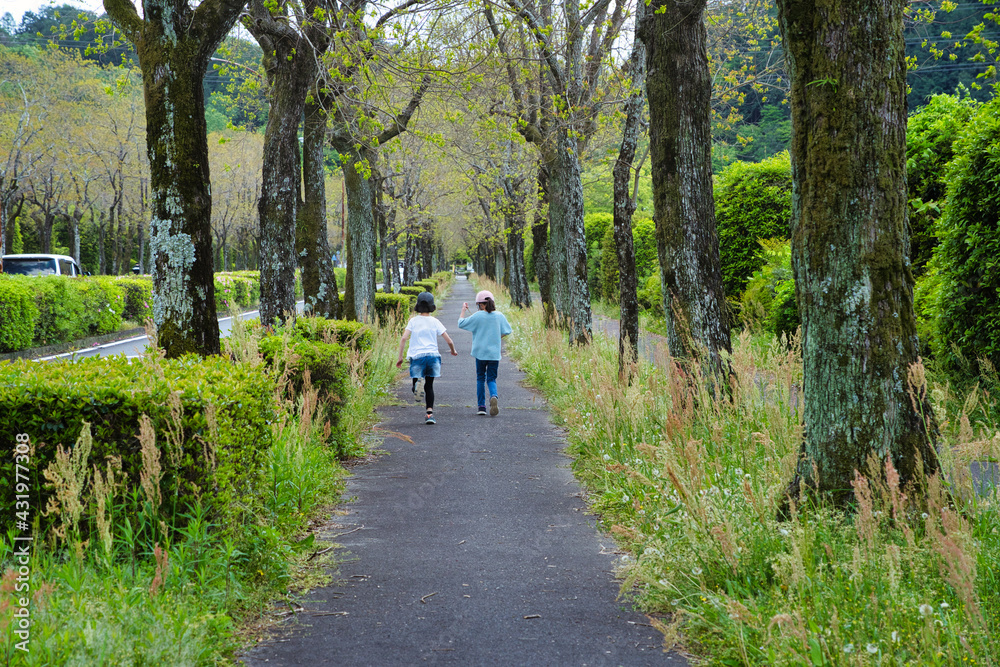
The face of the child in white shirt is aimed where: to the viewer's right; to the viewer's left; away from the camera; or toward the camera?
away from the camera

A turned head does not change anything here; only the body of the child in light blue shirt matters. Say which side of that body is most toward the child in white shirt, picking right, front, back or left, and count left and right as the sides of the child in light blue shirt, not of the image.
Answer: left

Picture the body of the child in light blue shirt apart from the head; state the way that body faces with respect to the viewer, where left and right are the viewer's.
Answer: facing away from the viewer

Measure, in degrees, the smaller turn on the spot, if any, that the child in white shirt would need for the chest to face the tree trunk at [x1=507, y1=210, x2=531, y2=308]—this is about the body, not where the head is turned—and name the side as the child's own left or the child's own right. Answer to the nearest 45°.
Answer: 0° — they already face it

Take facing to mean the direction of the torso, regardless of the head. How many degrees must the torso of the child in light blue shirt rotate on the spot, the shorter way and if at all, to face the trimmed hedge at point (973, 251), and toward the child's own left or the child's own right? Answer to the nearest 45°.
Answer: approximately 135° to the child's own right

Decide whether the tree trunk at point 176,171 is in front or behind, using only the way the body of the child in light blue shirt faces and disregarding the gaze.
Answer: behind

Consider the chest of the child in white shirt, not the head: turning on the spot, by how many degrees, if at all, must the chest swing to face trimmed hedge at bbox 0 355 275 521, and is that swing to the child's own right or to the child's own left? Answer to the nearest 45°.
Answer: approximately 180°

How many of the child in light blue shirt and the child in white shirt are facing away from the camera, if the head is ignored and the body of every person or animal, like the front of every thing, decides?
2

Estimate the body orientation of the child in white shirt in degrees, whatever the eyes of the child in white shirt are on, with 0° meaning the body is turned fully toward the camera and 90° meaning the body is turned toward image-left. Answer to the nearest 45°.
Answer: approximately 180°

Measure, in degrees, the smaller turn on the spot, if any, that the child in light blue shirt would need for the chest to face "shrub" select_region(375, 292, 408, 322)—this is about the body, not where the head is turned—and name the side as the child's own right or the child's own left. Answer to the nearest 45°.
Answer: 0° — they already face it

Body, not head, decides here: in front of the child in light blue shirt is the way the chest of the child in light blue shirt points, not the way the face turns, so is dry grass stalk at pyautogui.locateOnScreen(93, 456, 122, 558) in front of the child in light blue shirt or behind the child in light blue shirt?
behind

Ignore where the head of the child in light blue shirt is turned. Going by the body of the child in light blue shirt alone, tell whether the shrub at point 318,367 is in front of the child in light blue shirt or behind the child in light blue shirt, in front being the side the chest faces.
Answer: behind
